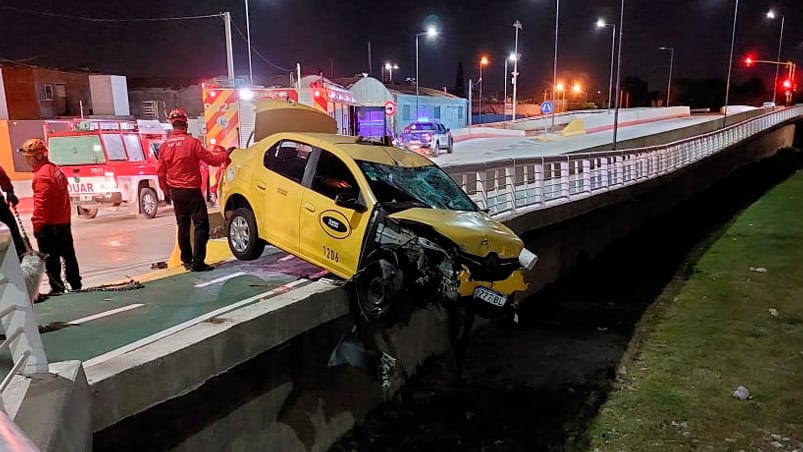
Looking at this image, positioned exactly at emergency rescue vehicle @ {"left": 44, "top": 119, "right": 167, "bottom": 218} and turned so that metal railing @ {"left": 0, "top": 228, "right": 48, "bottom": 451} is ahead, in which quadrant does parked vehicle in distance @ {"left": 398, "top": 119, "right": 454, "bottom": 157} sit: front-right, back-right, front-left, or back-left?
back-left

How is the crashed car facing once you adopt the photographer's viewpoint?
facing the viewer and to the right of the viewer

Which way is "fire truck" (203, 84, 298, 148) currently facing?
away from the camera

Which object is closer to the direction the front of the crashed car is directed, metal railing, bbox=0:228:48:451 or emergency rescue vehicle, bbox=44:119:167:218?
the metal railing

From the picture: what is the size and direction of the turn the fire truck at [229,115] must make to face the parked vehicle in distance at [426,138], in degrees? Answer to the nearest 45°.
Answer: approximately 45° to its right

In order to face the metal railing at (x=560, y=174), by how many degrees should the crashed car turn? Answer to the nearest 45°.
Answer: approximately 90° to its left

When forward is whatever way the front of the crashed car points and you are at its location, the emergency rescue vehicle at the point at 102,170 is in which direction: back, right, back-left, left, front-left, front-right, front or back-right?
back

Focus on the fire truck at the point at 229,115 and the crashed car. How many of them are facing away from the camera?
1

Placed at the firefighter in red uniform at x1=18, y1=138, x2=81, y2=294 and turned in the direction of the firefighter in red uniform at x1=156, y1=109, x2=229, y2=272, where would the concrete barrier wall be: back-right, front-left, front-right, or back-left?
front-right
